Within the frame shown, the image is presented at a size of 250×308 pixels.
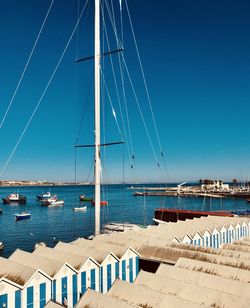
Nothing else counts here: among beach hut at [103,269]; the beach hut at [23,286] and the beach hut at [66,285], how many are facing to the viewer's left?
0

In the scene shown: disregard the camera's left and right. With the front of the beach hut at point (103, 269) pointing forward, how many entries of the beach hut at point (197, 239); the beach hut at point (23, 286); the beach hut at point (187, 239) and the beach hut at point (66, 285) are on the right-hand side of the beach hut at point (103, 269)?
2

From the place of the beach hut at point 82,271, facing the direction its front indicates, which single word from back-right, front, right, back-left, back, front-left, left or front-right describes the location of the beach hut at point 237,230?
left

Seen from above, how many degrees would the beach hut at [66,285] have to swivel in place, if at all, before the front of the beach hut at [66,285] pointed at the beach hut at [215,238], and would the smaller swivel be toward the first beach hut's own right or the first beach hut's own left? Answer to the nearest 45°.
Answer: approximately 90° to the first beach hut's own left

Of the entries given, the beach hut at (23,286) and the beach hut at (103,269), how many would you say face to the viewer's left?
0

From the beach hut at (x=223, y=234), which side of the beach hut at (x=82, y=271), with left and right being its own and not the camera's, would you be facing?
left

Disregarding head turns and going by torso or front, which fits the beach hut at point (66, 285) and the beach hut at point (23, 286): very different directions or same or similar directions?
same or similar directions

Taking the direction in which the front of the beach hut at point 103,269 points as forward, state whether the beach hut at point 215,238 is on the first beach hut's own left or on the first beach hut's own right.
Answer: on the first beach hut's own left

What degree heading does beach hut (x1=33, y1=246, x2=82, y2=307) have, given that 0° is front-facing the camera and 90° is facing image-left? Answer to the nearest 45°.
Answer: approximately 315°

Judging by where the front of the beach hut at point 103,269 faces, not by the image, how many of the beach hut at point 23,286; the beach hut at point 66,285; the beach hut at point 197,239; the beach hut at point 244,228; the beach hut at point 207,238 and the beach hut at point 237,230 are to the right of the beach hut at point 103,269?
2

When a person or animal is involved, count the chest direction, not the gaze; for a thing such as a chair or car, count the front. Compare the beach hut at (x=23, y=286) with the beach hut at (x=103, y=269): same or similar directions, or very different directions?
same or similar directions

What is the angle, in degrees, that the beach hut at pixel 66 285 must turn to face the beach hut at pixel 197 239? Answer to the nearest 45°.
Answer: approximately 90° to its left

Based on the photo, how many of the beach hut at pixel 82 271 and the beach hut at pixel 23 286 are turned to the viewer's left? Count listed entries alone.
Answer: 0

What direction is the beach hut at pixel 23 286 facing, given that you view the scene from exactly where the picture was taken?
facing the viewer and to the right of the viewer

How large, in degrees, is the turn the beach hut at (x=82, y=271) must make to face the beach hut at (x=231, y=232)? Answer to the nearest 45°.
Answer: approximately 90° to its left
